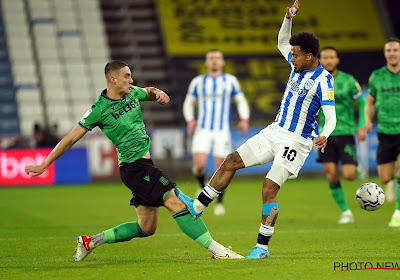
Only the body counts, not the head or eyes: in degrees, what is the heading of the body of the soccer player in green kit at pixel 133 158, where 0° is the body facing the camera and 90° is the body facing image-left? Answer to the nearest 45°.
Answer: approximately 315°

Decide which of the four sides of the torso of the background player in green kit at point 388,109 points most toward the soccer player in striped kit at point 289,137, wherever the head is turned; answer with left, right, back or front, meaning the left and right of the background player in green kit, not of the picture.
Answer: front

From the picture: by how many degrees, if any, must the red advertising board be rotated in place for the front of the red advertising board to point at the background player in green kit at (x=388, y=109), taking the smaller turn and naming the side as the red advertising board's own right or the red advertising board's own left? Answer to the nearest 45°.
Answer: approximately 45° to the red advertising board's own left

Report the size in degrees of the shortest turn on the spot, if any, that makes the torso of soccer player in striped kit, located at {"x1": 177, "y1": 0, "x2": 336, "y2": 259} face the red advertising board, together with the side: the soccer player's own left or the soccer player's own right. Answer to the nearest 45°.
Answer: approximately 90° to the soccer player's own right

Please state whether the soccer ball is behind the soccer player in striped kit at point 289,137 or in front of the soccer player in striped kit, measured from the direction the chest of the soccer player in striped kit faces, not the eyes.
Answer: behind

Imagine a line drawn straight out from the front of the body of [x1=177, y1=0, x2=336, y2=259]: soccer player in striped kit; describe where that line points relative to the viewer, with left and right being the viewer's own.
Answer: facing the viewer and to the left of the viewer

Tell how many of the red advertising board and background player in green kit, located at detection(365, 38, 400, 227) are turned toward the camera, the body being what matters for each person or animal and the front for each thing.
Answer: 2

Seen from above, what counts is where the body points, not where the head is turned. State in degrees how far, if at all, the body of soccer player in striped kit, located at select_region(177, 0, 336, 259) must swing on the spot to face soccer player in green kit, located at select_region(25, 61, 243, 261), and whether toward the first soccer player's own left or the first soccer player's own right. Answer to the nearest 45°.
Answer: approximately 45° to the first soccer player's own right

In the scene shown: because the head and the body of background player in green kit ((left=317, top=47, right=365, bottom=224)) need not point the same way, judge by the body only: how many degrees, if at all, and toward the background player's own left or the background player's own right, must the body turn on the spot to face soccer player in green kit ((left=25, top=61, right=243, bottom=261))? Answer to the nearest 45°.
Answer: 0° — they already face them

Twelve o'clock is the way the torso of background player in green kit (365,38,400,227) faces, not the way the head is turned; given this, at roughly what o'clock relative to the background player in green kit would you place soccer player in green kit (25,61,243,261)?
The soccer player in green kit is roughly at 1 o'clock from the background player in green kit.
